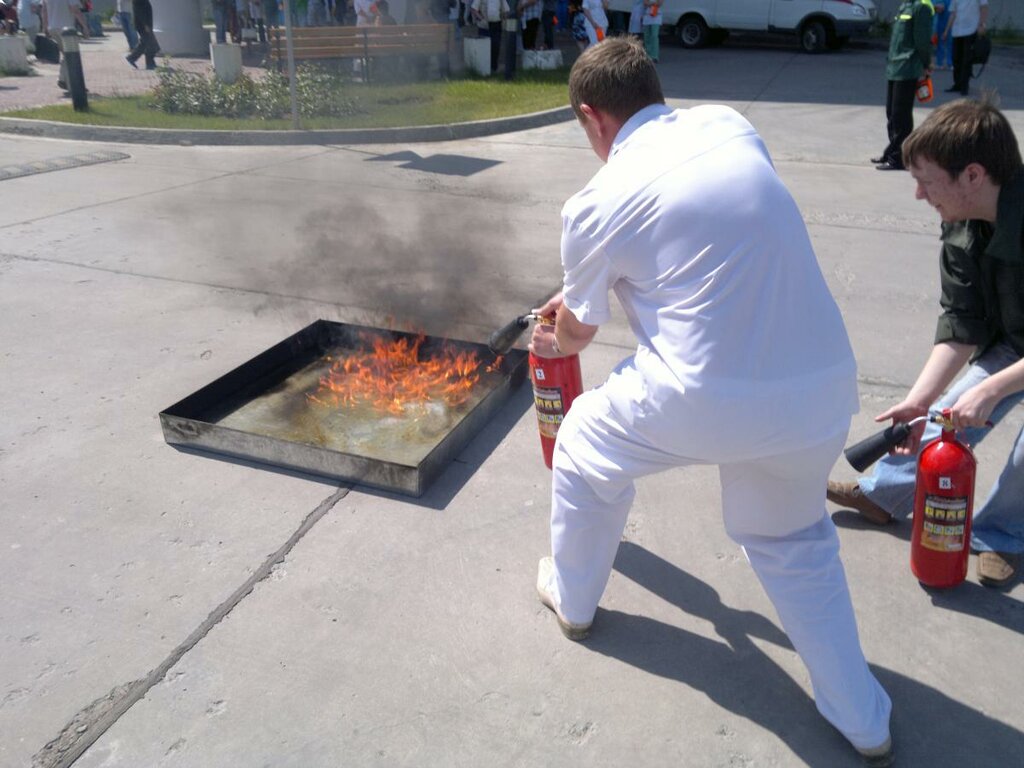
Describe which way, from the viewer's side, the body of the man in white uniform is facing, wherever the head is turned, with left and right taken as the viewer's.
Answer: facing away from the viewer and to the left of the viewer

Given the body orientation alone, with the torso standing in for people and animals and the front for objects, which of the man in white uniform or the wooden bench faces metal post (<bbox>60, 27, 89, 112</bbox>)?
the man in white uniform

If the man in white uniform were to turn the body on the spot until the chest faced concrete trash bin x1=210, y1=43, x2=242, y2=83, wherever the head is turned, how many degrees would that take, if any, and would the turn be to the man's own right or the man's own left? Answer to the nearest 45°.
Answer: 0° — they already face it

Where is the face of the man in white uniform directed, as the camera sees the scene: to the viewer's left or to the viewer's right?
to the viewer's left

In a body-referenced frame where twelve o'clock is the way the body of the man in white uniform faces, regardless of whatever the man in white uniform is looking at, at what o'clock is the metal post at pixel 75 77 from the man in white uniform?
The metal post is roughly at 12 o'clock from the man in white uniform.
